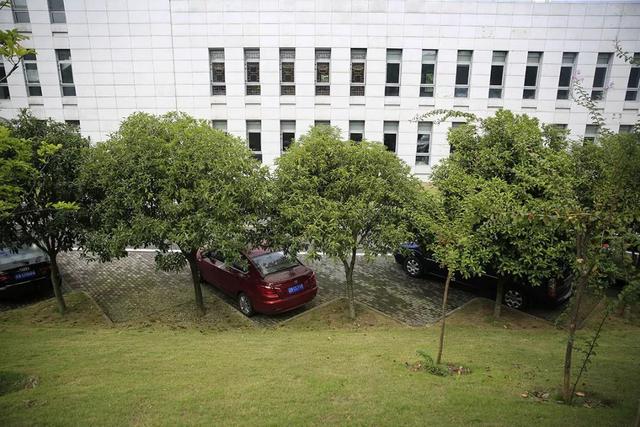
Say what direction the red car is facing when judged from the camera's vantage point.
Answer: facing away from the viewer and to the left of the viewer

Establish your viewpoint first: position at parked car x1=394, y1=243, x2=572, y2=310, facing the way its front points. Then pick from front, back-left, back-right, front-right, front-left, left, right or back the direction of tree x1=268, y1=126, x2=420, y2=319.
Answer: left

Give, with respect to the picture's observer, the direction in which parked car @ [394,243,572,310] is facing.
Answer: facing away from the viewer and to the left of the viewer

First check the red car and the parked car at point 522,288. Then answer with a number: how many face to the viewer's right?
0

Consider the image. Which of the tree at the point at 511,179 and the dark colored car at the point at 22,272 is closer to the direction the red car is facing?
the dark colored car

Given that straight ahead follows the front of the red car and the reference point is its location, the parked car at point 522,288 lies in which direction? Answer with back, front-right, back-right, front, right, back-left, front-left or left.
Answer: back-right

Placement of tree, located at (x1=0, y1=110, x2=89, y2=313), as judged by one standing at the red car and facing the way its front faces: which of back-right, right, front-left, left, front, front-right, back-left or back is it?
front-left

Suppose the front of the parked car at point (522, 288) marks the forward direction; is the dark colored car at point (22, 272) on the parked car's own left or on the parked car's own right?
on the parked car's own left
